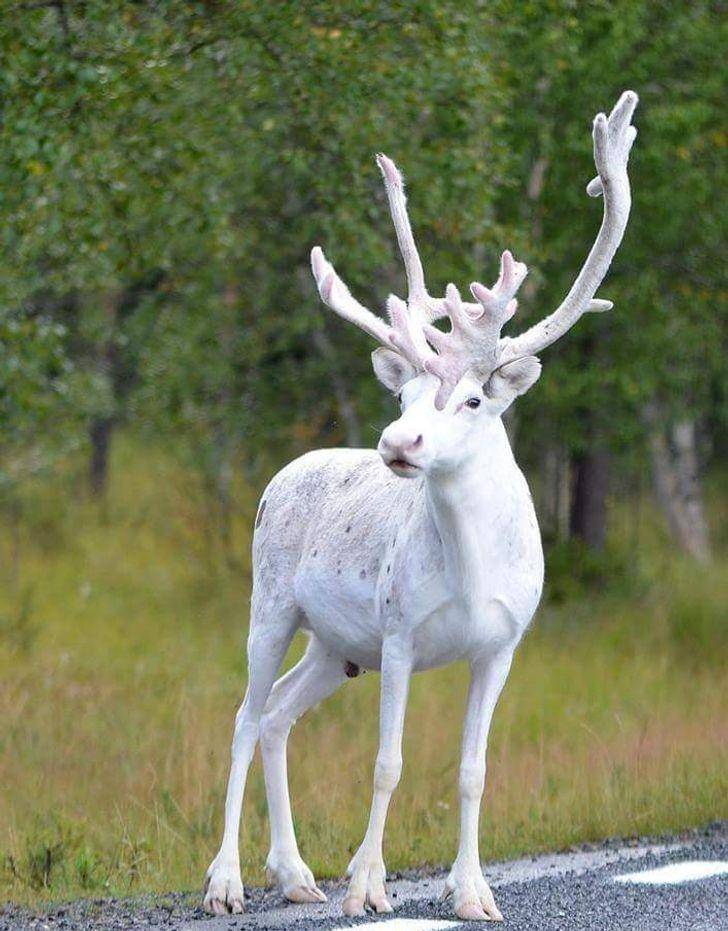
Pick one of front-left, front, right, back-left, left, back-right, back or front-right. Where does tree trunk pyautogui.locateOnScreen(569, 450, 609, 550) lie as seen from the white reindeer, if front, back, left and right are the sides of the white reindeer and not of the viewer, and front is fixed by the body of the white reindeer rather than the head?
back-left

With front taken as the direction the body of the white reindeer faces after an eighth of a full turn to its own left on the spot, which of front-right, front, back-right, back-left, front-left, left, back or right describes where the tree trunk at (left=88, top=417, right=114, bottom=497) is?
left

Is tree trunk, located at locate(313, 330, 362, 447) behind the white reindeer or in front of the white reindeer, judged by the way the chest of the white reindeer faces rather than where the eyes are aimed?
behind

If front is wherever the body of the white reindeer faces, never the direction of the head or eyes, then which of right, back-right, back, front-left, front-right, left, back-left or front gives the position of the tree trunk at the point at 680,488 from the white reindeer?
back-left

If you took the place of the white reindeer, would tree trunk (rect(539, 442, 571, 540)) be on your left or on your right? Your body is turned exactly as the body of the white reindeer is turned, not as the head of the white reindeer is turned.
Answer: on your left

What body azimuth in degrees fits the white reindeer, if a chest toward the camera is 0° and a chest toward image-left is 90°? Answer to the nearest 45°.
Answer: approximately 315°
